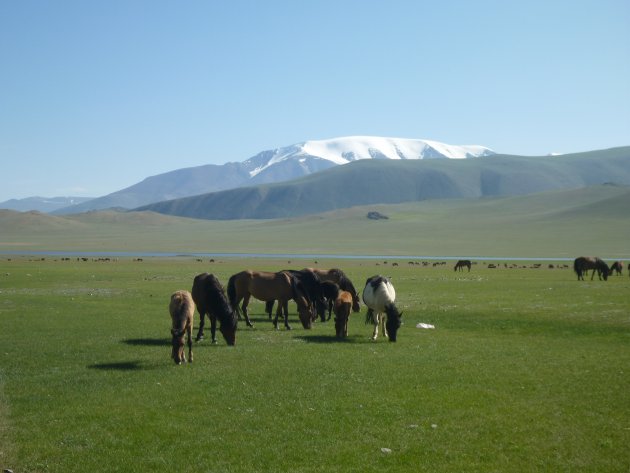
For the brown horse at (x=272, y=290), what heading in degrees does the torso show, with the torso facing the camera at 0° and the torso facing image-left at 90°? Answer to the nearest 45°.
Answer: approximately 270°

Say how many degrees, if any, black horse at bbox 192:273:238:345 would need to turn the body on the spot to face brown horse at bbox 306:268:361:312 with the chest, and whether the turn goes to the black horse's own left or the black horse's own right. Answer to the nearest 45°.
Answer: approximately 90° to the black horse's own left

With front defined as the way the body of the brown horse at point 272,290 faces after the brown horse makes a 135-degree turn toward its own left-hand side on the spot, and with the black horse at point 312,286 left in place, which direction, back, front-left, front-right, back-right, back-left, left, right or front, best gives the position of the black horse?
right

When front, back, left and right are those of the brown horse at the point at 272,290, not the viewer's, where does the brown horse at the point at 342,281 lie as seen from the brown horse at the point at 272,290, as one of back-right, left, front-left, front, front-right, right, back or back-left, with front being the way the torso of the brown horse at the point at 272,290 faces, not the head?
front-left

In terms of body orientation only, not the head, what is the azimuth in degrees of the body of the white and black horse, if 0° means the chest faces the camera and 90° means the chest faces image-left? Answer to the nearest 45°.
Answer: approximately 315°

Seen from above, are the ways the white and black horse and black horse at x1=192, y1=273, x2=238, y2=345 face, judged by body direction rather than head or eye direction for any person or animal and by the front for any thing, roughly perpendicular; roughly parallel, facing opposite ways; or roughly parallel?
roughly parallel

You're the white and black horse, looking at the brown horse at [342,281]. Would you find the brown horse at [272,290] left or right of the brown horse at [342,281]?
left
